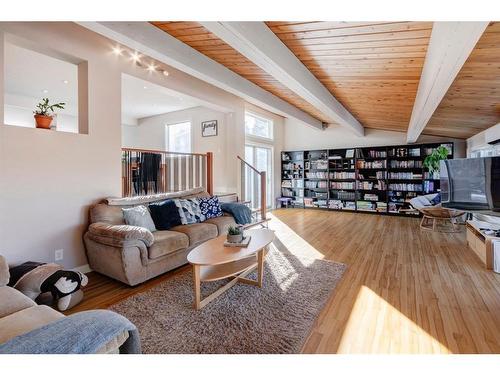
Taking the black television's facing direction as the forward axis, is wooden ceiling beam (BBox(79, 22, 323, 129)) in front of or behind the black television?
in front

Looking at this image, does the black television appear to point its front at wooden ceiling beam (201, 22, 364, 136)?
yes

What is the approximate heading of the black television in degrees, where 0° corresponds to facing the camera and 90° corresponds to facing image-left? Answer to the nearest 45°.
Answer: approximately 45°

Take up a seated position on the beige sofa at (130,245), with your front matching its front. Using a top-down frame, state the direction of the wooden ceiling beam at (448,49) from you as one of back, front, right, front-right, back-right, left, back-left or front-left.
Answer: front

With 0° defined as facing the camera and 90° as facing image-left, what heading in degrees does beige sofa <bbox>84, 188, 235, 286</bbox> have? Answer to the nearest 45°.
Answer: approximately 315°

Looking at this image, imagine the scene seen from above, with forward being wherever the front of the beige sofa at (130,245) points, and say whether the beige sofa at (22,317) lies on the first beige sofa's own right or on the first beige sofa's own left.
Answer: on the first beige sofa's own right

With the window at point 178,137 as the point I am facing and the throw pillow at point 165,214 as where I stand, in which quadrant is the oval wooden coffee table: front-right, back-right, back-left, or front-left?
back-right

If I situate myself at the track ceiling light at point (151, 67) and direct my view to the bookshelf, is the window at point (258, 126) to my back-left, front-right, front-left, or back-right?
front-left

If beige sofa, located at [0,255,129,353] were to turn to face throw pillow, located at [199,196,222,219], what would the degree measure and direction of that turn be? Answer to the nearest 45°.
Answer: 0° — it already faces it

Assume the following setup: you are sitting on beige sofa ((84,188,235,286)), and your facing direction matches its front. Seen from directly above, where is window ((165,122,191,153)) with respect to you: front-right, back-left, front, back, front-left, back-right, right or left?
back-left

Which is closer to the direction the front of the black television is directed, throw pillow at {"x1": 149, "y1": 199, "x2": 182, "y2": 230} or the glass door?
the throw pillow

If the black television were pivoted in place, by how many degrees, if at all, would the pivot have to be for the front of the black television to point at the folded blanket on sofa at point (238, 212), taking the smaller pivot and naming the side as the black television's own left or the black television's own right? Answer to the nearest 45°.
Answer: approximately 45° to the black television's own right

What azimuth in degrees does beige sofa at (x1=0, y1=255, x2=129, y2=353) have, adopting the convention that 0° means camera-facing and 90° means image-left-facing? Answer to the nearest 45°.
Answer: approximately 225°

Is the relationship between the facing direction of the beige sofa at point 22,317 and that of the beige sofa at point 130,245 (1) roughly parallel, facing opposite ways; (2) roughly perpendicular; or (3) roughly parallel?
roughly perpendicular
